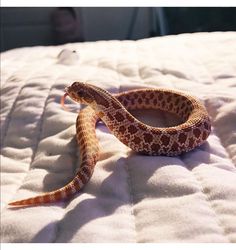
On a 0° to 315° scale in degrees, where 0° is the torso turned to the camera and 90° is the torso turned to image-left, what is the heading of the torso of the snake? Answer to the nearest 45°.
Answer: approximately 90°
